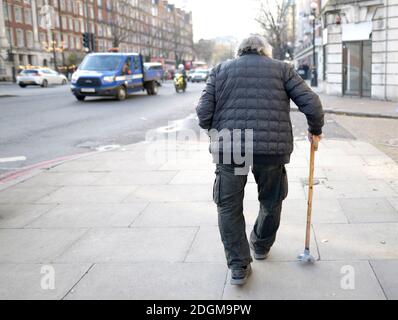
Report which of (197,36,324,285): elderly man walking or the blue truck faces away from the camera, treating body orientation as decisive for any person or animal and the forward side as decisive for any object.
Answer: the elderly man walking

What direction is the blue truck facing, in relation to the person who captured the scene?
facing the viewer and to the left of the viewer

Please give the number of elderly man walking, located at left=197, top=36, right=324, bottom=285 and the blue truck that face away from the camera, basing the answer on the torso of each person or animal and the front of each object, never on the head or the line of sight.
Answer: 1

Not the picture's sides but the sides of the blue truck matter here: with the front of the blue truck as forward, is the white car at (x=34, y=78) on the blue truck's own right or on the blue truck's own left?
on the blue truck's own right

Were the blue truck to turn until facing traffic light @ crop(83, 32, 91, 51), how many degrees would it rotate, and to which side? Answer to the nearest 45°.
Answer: approximately 135° to its right

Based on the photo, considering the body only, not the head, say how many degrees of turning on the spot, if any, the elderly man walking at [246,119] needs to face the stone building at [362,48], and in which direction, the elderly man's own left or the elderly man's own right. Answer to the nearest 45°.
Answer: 0° — they already face it

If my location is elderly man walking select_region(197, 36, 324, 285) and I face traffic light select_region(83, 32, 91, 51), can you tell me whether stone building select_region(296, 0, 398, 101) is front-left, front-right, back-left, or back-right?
front-right

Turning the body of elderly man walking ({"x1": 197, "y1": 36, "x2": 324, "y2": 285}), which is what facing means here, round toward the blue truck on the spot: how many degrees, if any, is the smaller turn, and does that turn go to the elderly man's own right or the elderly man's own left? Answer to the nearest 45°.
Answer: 0° — they already face it

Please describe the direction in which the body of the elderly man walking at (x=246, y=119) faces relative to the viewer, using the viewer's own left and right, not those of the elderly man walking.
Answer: facing away from the viewer

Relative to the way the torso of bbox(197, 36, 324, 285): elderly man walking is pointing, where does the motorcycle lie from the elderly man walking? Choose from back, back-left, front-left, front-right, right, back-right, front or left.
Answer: front

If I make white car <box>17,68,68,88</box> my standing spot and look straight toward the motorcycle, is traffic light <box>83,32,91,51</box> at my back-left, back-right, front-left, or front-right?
front-left

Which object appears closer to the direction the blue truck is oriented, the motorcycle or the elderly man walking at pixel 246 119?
the elderly man walking

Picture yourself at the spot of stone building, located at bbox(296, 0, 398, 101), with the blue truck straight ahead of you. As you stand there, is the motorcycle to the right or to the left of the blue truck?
right

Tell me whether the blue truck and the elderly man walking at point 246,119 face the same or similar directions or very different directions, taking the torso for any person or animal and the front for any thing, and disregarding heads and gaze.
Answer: very different directions

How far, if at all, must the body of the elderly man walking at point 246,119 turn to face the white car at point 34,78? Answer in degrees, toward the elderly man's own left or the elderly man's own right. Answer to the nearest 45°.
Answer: approximately 45° to the elderly man's own left
